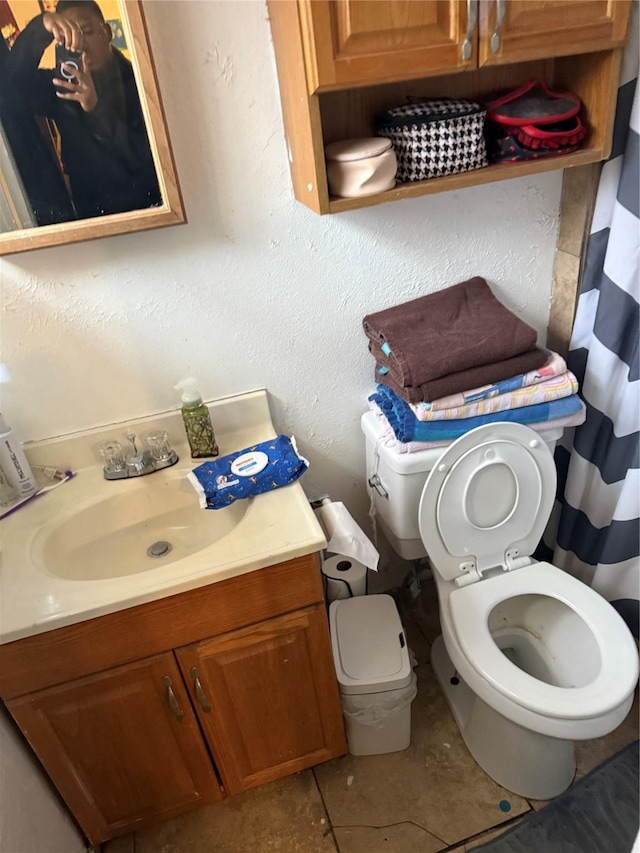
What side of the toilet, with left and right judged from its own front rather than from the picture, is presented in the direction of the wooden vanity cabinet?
right

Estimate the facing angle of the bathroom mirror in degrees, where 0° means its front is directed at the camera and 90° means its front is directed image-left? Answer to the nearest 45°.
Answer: approximately 0°

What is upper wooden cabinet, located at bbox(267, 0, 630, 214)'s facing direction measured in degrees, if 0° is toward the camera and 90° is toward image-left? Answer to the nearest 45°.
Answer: approximately 315°

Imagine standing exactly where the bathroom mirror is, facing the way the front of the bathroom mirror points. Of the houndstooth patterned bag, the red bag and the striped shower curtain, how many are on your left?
3

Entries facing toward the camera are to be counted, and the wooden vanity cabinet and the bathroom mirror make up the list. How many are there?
2

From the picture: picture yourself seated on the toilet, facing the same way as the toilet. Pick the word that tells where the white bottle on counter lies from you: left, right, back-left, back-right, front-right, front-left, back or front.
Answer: back-right

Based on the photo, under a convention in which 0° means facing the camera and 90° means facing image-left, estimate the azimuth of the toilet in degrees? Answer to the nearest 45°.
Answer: approximately 315°
